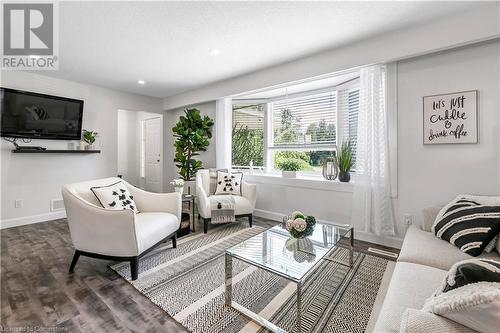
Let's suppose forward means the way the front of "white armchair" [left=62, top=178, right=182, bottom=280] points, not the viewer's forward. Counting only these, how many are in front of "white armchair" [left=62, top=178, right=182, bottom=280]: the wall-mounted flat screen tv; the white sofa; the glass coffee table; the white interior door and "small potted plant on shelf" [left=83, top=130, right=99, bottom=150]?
2

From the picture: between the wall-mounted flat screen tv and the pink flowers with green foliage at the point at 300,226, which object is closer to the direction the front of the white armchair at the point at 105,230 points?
the pink flowers with green foliage

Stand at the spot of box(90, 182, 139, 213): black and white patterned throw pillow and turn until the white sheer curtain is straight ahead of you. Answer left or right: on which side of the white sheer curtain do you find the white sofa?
right

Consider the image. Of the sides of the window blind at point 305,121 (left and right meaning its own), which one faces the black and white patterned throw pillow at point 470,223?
left

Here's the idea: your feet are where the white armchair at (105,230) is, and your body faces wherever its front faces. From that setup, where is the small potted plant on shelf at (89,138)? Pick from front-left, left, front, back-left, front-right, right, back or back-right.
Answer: back-left

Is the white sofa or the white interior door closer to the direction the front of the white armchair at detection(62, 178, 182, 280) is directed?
the white sofa

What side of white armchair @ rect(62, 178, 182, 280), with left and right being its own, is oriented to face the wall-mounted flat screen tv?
back

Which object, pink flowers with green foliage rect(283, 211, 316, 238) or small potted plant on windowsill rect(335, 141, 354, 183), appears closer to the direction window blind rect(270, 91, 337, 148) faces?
the pink flowers with green foliage

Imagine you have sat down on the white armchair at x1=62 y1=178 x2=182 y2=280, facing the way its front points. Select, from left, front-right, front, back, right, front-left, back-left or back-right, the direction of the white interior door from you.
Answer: back-left

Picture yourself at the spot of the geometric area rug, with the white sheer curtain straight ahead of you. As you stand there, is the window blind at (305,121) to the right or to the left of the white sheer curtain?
left

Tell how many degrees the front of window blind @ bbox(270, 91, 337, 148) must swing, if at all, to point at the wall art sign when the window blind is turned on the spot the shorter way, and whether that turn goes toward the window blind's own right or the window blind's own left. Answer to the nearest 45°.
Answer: approximately 90° to the window blind's own left
